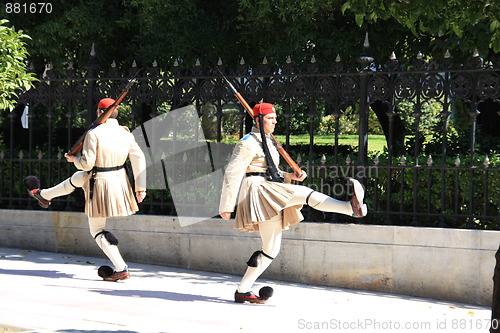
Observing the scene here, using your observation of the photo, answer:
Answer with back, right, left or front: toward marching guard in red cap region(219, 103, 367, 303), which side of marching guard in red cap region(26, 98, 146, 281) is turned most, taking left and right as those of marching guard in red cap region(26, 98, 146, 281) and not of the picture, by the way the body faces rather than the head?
back

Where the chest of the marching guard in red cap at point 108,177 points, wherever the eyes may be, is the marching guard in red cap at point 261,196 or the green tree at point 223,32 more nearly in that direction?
the green tree

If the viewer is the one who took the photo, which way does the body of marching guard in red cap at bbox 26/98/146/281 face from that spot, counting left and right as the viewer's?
facing away from the viewer and to the left of the viewer

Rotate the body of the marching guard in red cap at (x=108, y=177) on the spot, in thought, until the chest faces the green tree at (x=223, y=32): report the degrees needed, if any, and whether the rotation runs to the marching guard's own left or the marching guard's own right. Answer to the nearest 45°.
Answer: approximately 90° to the marching guard's own right

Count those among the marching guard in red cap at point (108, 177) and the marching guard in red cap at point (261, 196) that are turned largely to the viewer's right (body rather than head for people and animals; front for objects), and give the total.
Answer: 1

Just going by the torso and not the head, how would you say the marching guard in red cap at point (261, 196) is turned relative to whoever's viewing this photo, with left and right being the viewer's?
facing to the right of the viewer

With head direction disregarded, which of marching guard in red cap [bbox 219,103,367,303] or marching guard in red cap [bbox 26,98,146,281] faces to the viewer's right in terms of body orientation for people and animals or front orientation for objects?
marching guard in red cap [bbox 219,103,367,303]
